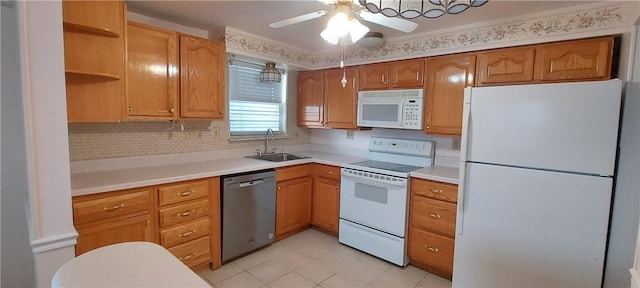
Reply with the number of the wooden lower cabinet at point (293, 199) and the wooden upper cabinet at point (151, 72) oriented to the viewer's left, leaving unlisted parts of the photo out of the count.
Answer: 0

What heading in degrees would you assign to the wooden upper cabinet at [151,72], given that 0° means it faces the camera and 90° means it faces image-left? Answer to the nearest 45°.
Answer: approximately 315°

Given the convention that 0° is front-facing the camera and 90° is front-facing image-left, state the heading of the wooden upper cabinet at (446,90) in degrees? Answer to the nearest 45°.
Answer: approximately 45°

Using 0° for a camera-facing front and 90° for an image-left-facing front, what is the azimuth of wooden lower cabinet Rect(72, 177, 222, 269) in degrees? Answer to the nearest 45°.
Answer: approximately 315°

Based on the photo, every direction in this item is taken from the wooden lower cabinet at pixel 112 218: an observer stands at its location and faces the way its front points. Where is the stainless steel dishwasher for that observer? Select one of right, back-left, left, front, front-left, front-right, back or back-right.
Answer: front-left
